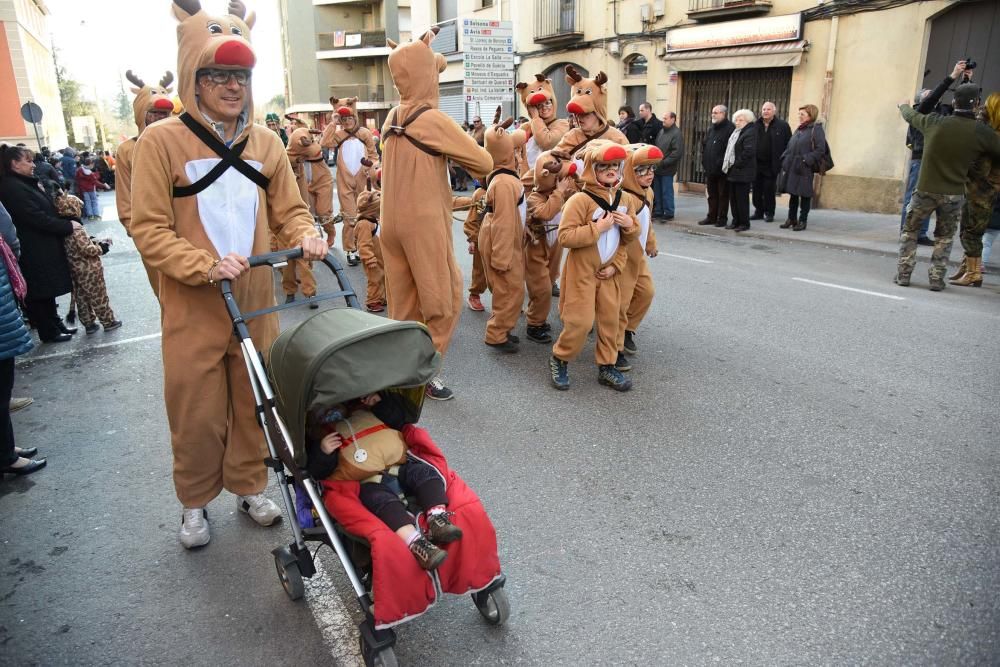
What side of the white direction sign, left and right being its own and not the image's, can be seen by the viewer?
front

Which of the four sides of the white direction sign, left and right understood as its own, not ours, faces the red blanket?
front

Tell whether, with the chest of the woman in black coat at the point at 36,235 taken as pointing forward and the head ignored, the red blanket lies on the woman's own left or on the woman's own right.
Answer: on the woman's own right

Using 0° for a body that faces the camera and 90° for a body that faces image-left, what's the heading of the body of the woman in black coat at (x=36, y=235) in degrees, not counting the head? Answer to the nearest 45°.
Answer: approximately 270°

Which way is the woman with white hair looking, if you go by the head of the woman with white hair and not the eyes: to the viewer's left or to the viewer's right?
to the viewer's left

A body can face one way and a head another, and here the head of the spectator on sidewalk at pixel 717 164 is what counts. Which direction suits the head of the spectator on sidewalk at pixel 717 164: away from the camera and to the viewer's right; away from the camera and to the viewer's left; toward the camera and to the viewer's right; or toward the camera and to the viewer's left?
toward the camera and to the viewer's left

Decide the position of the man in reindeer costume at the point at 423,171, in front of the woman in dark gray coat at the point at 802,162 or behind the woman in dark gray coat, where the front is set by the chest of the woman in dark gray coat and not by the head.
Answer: in front
